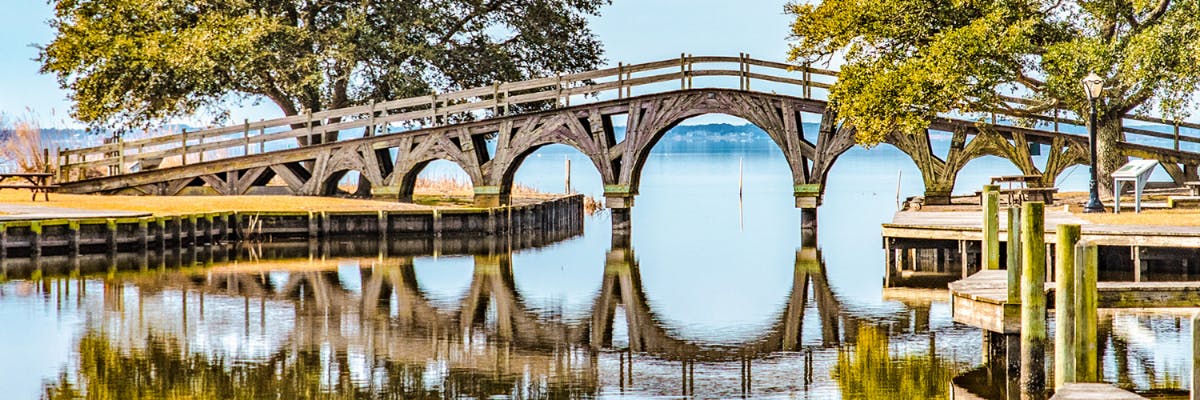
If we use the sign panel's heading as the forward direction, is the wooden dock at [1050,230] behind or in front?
in front

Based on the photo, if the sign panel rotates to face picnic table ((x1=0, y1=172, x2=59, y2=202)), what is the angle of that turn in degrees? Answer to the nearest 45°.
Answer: approximately 45° to its right

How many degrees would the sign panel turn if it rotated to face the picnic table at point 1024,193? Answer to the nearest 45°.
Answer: approximately 90° to its right

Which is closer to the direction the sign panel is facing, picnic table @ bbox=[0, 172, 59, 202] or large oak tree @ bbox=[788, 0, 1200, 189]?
the picnic table

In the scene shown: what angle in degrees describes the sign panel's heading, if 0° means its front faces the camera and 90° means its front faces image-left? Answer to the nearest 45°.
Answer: approximately 45°

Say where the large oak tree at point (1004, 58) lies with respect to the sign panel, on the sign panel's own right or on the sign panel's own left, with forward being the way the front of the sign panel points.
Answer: on the sign panel's own right
